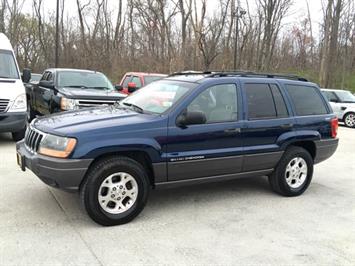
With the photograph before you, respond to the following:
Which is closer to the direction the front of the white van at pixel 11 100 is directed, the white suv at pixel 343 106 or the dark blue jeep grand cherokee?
the dark blue jeep grand cherokee

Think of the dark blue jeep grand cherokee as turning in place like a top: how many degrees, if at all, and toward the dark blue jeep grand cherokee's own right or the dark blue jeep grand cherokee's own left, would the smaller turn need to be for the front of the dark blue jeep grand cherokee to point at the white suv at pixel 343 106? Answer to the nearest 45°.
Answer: approximately 180°

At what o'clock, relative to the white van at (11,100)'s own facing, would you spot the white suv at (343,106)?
the white suv at (343,106) is roughly at 10 o'clock from the white van at (11,100).

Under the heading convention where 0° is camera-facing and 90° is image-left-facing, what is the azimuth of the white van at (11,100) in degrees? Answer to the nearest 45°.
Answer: approximately 315°

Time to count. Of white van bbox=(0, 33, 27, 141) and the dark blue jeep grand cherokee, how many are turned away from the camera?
0

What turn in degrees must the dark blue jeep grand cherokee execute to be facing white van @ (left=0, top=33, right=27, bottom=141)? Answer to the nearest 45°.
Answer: approximately 90° to its right
